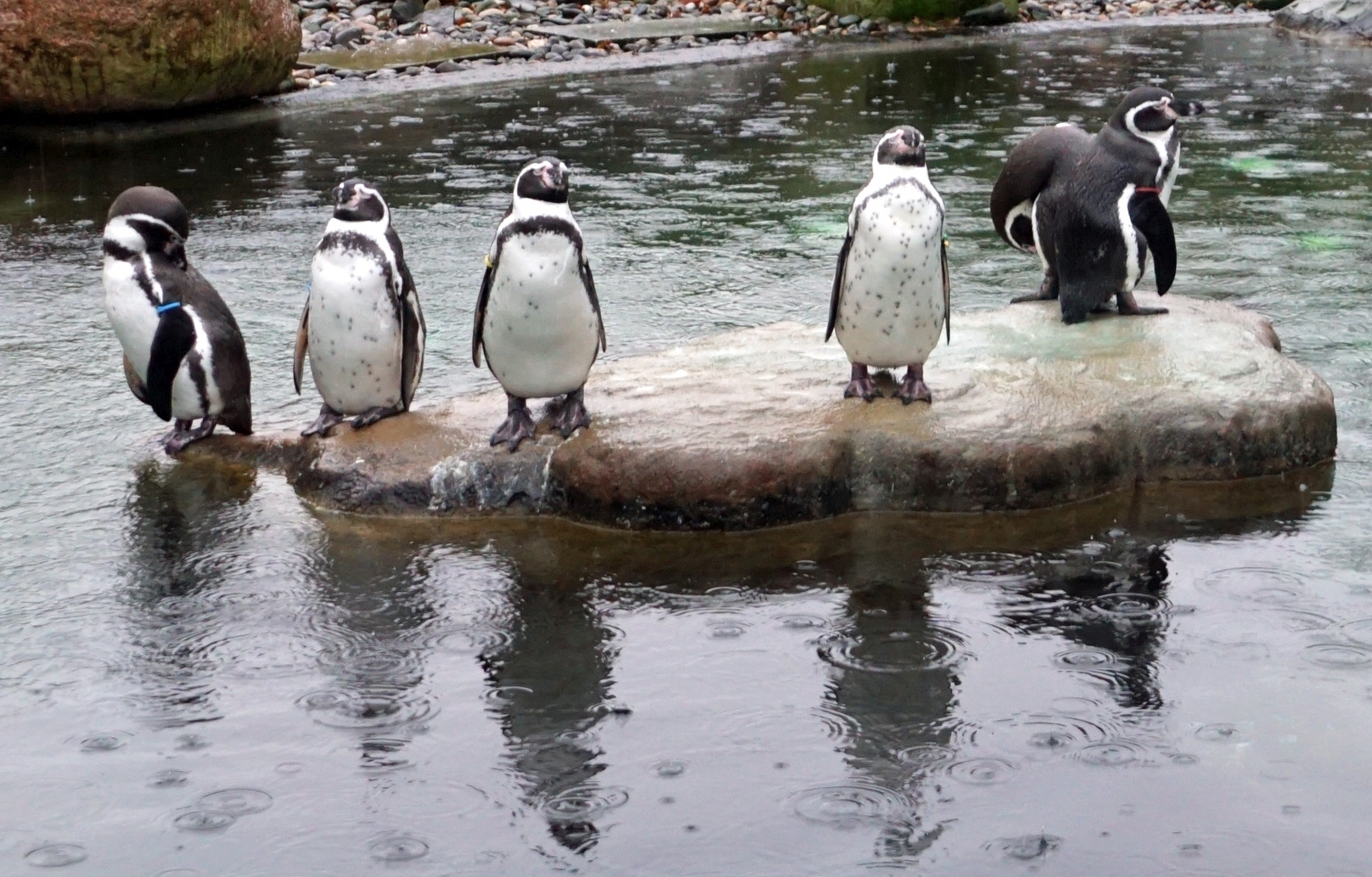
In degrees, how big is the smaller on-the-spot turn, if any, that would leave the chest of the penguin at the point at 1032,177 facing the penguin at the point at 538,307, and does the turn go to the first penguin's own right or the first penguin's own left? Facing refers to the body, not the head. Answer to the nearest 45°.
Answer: approximately 45° to the first penguin's own left

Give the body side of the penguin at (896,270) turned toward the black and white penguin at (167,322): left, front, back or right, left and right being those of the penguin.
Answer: right

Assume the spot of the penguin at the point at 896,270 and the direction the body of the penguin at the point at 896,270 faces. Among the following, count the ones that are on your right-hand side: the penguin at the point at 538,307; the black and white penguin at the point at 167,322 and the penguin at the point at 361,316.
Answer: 3

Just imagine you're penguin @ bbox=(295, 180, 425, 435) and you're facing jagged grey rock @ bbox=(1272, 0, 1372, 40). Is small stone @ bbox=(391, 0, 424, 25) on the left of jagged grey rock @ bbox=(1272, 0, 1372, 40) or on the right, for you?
left

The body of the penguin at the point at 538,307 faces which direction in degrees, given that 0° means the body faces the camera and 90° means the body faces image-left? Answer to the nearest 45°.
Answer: approximately 0°

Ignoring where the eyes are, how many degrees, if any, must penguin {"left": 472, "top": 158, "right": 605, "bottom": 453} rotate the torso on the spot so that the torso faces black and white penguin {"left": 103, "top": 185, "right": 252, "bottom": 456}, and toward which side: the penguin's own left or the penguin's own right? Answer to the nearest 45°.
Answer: approximately 135° to the penguin's own right
